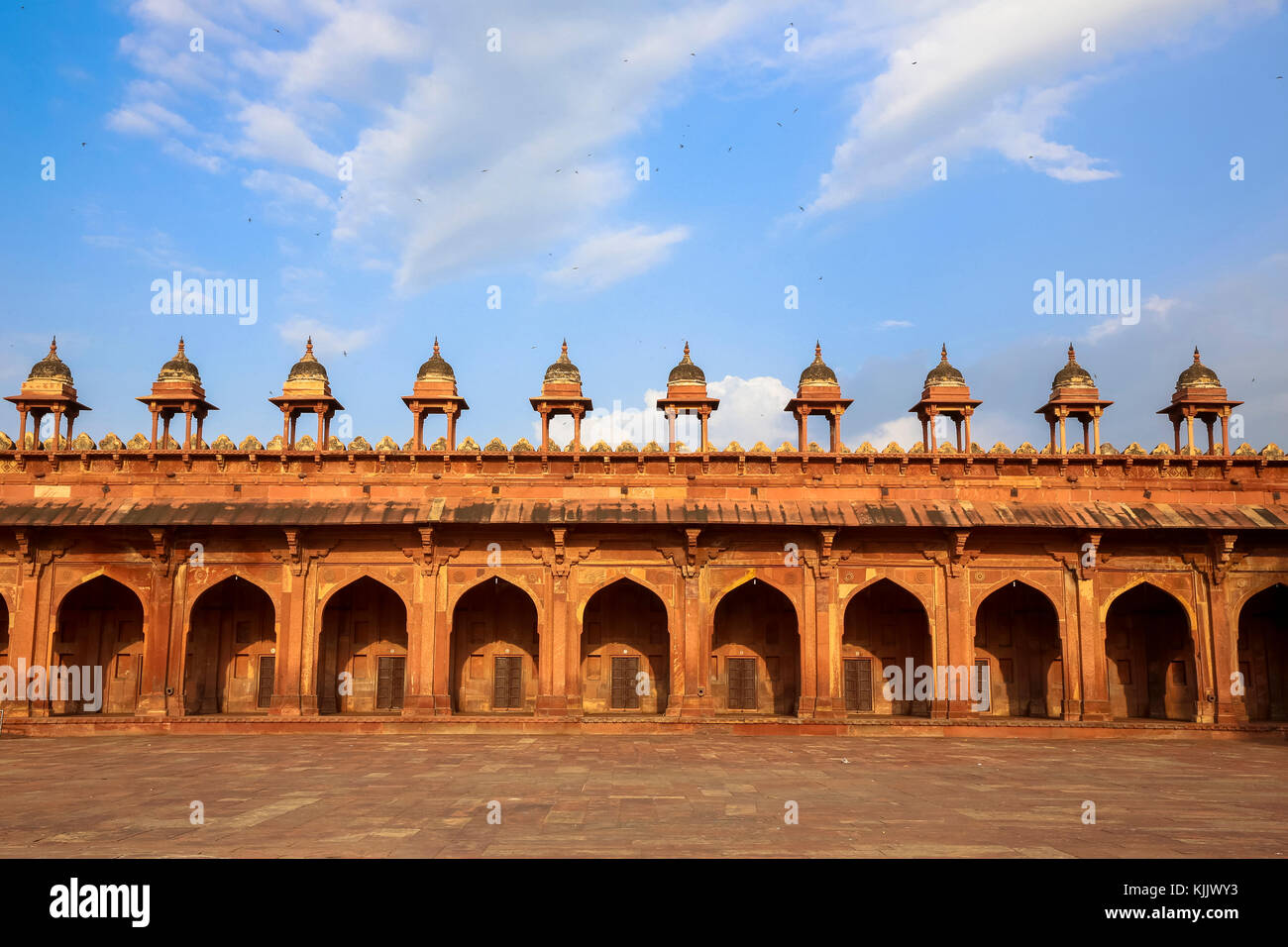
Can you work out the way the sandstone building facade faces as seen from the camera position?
facing the viewer
